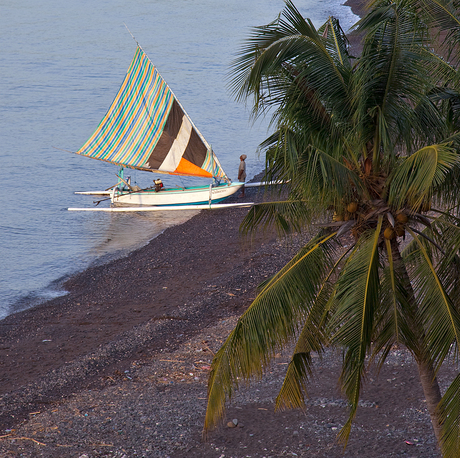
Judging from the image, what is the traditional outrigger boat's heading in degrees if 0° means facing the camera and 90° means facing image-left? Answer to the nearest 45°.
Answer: approximately 270°

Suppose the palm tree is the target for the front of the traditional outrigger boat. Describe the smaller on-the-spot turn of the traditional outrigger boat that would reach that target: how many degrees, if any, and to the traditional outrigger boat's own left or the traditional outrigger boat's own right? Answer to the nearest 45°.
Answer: approximately 90° to the traditional outrigger boat's own right
